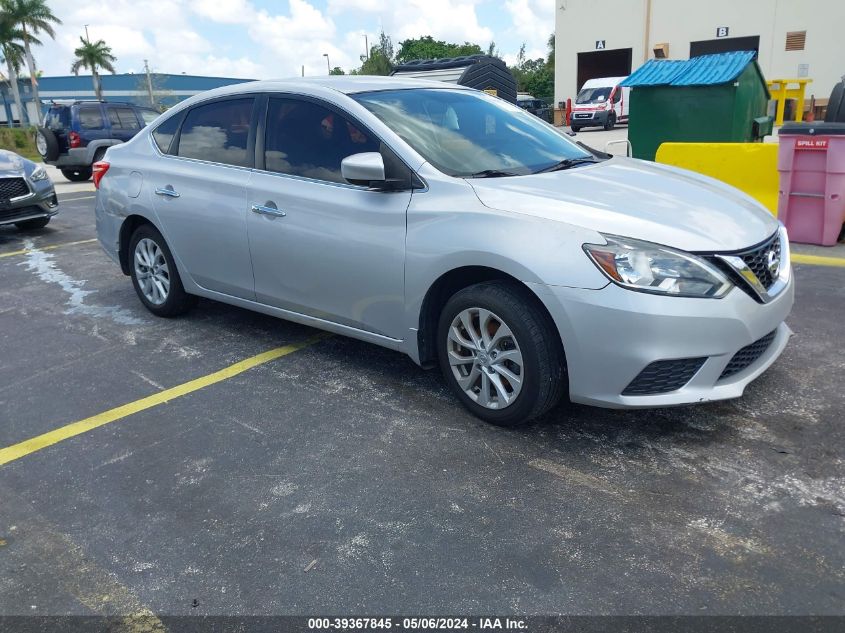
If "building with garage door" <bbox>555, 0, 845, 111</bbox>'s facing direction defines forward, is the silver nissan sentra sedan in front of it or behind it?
in front

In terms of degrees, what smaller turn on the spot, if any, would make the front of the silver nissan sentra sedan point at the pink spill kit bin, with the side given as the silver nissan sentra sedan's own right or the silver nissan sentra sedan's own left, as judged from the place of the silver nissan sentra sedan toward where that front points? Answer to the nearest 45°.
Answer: approximately 90° to the silver nissan sentra sedan's own left

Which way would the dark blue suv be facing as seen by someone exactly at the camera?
facing away from the viewer and to the right of the viewer

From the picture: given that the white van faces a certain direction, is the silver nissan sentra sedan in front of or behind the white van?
in front

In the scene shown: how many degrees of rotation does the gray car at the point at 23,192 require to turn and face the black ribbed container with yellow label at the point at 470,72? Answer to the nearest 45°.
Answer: approximately 90° to its left

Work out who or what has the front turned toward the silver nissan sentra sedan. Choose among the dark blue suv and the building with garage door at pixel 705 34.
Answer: the building with garage door

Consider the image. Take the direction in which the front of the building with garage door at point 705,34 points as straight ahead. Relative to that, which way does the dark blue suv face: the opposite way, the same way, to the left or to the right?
the opposite way

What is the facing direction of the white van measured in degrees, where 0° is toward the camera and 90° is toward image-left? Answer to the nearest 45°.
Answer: approximately 45°

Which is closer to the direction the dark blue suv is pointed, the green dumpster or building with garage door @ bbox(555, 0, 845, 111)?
the building with garage door

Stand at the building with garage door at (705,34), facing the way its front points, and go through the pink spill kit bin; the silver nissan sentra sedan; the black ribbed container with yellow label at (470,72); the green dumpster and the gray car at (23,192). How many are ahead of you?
5

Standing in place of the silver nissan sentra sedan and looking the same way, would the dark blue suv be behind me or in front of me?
behind

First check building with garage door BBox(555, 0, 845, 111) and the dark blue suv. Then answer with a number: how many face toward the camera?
1

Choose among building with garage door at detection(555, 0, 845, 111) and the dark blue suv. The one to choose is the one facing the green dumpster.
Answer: the building with garage door
